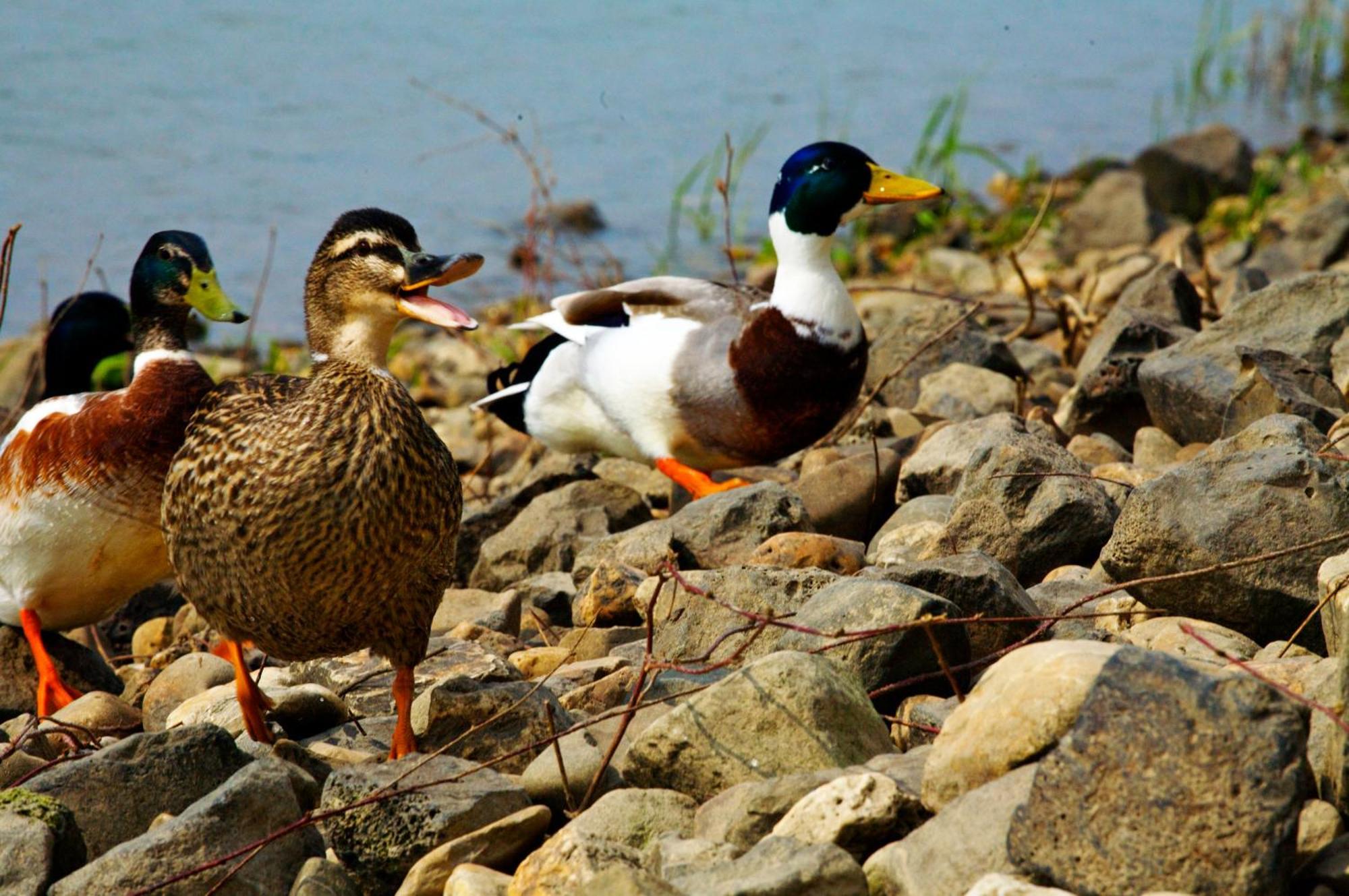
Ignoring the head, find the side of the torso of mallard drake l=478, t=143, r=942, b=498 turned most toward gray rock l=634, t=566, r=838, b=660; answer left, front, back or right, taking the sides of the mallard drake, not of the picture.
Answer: right

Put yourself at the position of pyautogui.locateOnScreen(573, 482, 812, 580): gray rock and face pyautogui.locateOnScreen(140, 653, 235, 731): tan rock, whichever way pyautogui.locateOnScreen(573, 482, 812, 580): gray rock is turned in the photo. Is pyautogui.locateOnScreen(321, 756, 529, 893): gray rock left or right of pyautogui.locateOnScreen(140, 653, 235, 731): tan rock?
left

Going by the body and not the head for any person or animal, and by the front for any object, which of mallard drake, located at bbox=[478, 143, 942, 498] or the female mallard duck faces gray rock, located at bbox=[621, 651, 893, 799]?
the female mallard duck

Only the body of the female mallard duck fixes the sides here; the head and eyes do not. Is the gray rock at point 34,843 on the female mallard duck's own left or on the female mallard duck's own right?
on the female mallard duck's own right

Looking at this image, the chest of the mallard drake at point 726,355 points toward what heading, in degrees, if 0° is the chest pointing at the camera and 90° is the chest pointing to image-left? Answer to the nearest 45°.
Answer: approximately 270°

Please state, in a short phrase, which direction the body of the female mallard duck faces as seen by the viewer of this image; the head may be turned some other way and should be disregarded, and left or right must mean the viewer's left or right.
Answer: facing the viewer and to the right of the viewer

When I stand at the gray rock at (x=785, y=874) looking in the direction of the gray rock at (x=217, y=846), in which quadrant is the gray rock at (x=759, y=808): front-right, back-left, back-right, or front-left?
front-right
